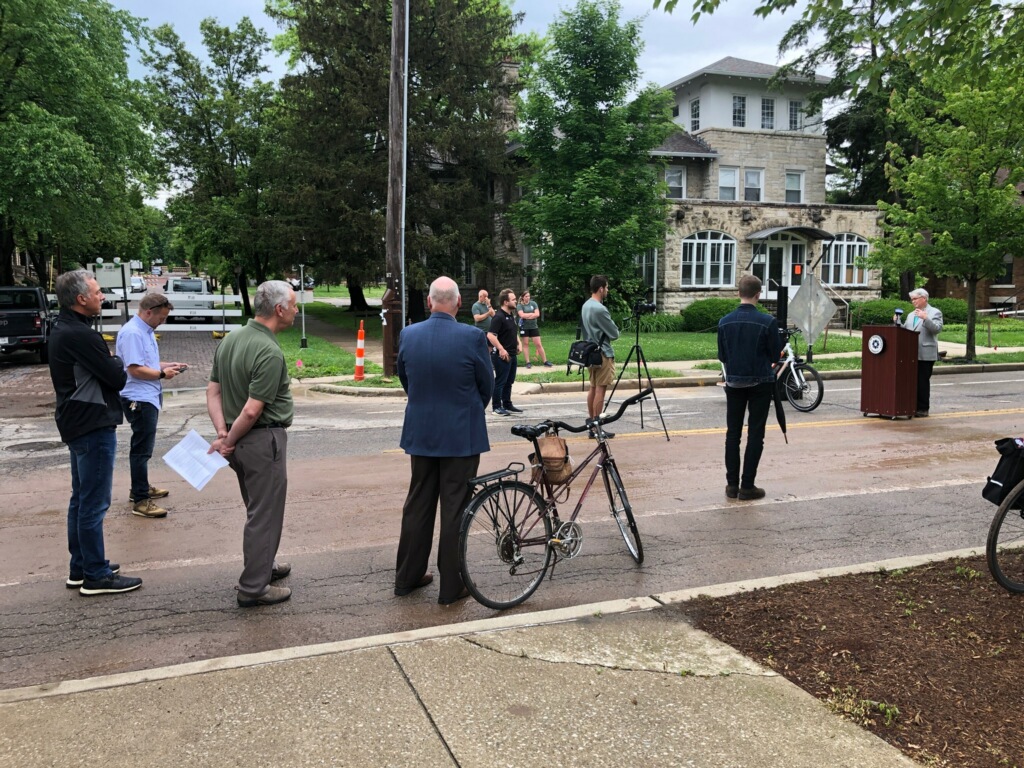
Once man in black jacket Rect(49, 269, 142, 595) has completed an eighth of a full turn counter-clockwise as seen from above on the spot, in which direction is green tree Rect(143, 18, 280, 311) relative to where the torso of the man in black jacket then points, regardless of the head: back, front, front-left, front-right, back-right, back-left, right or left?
front-left

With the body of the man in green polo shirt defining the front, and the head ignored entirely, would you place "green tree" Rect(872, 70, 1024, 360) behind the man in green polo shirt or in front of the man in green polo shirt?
in front

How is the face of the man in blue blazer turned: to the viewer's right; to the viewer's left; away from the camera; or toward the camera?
away from the camera

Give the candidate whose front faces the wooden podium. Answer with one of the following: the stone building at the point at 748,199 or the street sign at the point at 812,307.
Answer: the stone building

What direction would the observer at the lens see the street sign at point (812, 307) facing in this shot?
facing away from the viewer and to the right of the viewer

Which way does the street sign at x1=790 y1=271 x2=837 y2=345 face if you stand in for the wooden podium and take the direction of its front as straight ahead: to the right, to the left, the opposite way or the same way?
the opposite way

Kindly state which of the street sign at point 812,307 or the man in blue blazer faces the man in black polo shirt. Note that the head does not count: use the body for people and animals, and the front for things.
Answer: the man in blue blazer

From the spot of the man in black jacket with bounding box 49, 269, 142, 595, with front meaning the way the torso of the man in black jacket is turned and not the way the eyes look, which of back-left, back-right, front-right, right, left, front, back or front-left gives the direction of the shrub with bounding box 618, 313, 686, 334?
front-left

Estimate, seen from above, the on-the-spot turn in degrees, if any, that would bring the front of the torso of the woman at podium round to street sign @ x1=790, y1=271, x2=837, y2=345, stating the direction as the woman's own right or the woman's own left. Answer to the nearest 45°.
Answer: approximately 135° to the woman's own right

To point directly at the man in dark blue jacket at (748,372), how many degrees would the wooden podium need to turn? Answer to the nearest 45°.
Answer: approximately 45° to its left

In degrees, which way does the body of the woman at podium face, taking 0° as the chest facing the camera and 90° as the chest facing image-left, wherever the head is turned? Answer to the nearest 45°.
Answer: approximately 45°

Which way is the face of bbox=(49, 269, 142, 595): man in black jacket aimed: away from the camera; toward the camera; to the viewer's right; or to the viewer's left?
to the viewer's right

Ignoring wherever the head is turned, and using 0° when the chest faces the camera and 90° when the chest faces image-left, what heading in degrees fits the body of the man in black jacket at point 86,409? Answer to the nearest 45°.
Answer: approximately 270°

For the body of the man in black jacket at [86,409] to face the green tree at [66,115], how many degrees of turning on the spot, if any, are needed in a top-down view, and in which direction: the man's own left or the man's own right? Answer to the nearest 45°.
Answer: approximately 90° to the man's own left

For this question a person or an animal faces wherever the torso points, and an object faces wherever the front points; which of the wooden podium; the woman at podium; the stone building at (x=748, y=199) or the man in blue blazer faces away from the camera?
the man in blue blazer
